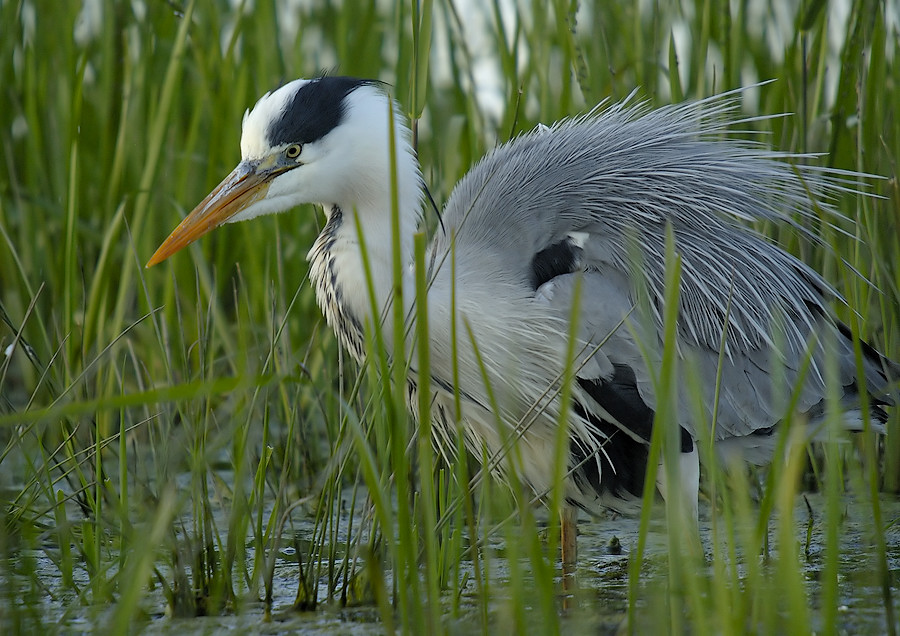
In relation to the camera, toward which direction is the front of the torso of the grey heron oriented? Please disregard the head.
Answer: to the viewer's left
